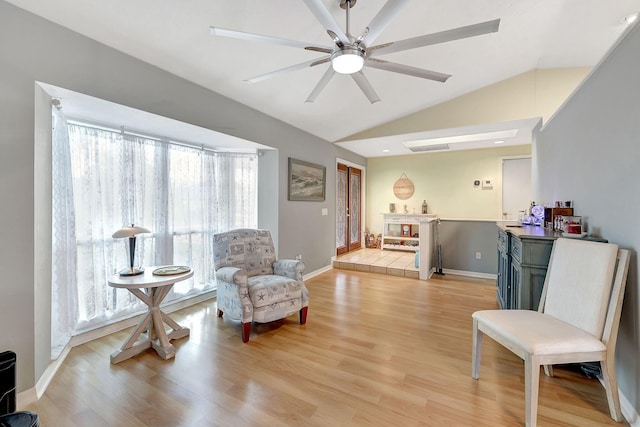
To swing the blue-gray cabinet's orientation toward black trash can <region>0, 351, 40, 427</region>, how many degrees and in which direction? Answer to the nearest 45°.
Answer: approximately 45° to its left

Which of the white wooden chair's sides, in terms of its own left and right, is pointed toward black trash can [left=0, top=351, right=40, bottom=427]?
front

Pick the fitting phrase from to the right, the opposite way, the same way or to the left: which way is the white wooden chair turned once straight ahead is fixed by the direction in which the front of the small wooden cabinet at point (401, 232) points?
to the right

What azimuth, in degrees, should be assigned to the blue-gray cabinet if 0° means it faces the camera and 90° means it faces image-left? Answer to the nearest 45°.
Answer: approximately 90°

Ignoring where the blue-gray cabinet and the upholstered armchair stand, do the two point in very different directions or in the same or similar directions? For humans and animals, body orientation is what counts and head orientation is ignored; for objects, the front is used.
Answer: very different directions

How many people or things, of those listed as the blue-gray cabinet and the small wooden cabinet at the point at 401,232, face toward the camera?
1

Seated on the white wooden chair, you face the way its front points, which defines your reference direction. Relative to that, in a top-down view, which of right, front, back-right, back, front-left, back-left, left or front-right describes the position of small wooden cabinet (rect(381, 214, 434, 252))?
right

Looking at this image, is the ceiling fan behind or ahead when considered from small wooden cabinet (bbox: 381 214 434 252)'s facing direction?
ahead

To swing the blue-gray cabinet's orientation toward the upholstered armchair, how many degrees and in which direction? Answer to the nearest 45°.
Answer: approximately 45° to its left

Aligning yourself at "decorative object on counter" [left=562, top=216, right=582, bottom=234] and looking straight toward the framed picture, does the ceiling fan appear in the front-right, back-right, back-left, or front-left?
front-left

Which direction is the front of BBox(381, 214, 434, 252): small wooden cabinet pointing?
toward the camera

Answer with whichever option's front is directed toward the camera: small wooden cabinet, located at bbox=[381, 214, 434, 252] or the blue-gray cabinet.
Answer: the small wooden cabinet

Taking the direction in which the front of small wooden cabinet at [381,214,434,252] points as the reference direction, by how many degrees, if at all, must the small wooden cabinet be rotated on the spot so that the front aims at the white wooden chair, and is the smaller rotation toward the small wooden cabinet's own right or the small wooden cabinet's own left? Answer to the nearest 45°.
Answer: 0° — it already faces it

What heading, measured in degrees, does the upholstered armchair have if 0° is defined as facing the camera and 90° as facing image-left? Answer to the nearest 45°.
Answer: approximately 315°

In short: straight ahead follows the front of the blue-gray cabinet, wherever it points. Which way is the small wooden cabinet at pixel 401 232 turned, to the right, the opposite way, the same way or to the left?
to the left

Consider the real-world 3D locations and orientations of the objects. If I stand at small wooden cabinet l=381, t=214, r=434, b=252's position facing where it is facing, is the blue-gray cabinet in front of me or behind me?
in front
